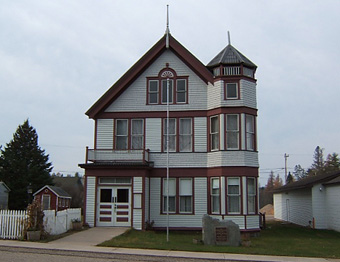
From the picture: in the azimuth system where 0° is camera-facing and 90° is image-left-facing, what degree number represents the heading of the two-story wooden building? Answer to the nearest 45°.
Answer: approximately 0°

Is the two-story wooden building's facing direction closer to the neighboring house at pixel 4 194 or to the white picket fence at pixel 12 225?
the white picket fence

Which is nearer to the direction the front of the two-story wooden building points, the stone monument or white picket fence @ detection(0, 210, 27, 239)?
the stone monument

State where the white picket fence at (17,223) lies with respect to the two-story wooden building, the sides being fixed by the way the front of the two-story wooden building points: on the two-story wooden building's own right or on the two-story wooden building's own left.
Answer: on the two-story wooden building's own right

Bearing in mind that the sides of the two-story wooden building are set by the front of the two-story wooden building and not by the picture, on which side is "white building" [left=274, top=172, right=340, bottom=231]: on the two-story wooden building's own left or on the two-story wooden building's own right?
on the two-story wooden building's own left

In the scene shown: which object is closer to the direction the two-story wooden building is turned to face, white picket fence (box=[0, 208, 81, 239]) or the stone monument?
the stone monument

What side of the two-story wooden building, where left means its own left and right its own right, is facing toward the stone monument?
front

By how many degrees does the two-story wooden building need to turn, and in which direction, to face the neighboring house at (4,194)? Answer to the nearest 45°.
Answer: approximately 135° to its right

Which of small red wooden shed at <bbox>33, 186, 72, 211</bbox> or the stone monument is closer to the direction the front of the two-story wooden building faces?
the stone monument

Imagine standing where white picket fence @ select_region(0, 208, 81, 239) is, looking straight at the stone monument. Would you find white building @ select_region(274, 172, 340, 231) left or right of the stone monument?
left

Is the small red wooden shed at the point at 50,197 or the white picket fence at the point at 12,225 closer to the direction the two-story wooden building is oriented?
the white picket fence

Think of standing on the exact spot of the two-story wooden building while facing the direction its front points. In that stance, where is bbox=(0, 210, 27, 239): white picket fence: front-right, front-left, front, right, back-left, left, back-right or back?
front-right
